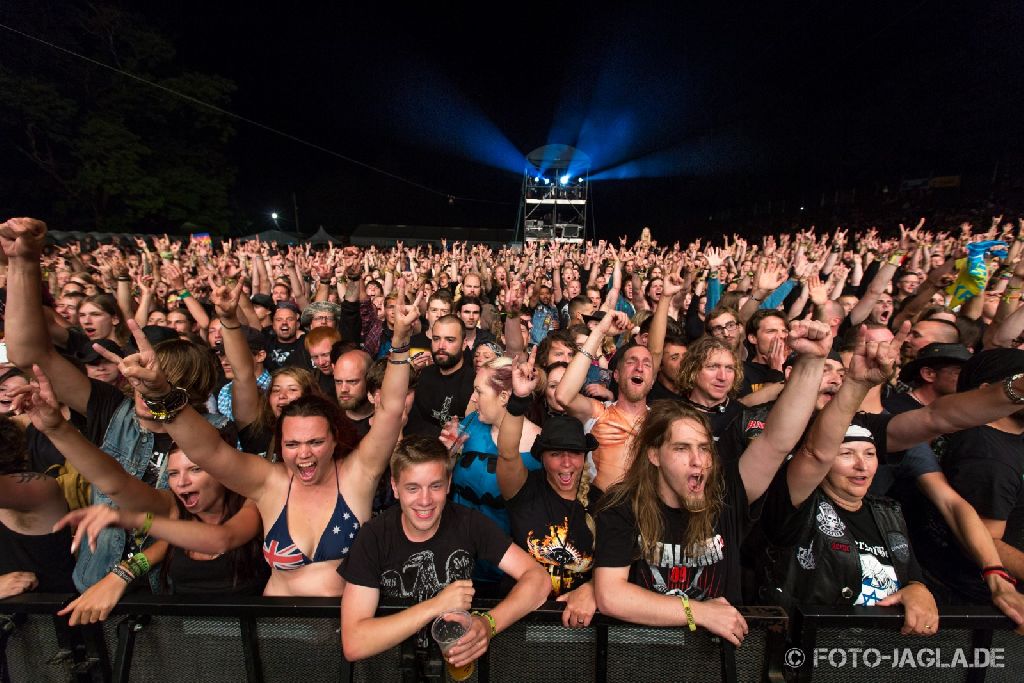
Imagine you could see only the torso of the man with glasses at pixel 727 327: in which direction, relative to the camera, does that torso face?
toward the camera

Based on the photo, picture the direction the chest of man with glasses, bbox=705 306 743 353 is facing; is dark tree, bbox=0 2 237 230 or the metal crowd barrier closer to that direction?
the metal crowd barrier

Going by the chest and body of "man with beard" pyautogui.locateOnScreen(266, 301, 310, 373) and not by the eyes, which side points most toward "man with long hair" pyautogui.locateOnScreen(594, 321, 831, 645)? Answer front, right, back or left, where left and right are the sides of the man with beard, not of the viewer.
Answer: front

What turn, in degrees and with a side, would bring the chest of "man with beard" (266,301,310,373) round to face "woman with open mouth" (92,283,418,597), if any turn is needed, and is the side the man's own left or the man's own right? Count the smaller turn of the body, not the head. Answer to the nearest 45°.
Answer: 0° — they already face them

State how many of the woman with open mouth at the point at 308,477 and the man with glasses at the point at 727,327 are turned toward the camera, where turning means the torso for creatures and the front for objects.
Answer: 2

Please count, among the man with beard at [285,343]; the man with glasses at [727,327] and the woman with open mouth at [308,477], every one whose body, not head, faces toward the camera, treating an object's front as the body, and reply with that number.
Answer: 3

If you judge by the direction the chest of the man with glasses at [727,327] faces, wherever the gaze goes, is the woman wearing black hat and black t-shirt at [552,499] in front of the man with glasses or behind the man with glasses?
in front

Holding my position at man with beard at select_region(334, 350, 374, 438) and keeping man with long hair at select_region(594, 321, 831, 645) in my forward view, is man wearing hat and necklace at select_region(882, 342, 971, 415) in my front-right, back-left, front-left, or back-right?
front-left

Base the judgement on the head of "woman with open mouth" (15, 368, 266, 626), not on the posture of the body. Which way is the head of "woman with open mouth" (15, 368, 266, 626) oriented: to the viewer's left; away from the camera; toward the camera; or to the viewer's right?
toward the camera

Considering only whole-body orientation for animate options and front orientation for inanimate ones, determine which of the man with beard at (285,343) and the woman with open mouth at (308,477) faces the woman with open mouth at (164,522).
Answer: the man with beard

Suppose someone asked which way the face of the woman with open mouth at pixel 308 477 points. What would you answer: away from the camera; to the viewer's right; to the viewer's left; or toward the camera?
toward the camera

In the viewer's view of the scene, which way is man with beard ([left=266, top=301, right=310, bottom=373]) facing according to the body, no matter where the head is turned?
toward the camera

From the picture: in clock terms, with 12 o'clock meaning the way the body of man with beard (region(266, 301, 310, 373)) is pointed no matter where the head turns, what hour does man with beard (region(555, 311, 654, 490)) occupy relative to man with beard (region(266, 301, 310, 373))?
man with beard (region(555, 311, 654, 490)) is roughly at 11 o'clock from man with beard (region(266, 301, 310, 373)).

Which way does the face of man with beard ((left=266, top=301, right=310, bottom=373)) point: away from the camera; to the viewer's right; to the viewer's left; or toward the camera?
toward the camera

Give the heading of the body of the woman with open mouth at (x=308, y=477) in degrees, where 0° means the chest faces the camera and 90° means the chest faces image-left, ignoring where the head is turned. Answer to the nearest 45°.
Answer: approximately 0°
